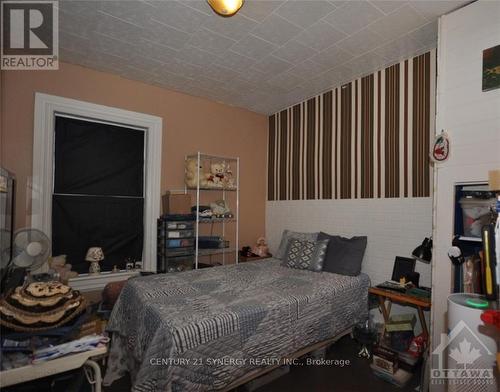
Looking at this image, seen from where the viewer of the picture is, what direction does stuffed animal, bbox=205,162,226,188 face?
facing the viewer

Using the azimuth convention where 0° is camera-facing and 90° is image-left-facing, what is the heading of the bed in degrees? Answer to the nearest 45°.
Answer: approximately 45°

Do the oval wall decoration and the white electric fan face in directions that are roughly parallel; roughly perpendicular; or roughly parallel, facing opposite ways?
roughly perpendicular

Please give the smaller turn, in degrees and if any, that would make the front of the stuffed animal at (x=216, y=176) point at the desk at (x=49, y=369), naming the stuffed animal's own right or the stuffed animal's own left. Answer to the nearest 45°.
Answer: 0° — it already faces it

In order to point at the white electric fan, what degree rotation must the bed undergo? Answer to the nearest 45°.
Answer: approximately 45° to its right

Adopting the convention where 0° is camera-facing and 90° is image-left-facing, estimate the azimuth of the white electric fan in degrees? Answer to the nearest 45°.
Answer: approximately 315°

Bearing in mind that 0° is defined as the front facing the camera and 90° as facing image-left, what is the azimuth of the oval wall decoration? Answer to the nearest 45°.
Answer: approximately 45°

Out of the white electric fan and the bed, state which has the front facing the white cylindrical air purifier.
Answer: the white electric fan

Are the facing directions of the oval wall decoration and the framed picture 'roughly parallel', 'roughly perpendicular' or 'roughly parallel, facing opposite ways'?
roughly parallel

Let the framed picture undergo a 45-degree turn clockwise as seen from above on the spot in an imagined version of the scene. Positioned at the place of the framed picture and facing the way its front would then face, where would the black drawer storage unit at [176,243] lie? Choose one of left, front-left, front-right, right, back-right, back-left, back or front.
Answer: front

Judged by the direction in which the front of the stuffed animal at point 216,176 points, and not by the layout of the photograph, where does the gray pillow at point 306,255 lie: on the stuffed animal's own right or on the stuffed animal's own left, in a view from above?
on the stuffed animal's own left

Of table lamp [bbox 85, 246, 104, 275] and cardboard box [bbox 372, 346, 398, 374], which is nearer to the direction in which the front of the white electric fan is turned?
the cardboard box

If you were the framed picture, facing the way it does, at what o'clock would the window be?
The window is roughly at 1 o'clock from the framed picture.

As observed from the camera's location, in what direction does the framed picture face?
facing the viewer and to the left of the viewer

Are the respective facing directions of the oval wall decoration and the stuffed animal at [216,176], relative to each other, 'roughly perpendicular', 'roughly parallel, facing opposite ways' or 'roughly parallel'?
roughly perpendicular

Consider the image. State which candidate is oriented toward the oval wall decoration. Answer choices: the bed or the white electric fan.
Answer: the white electric fan

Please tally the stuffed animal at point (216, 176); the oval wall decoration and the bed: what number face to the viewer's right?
0

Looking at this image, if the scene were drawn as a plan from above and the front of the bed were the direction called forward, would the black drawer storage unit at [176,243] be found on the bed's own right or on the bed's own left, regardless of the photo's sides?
on the bed's own right

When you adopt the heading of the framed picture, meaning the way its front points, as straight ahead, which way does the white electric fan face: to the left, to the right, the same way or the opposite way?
to the left
